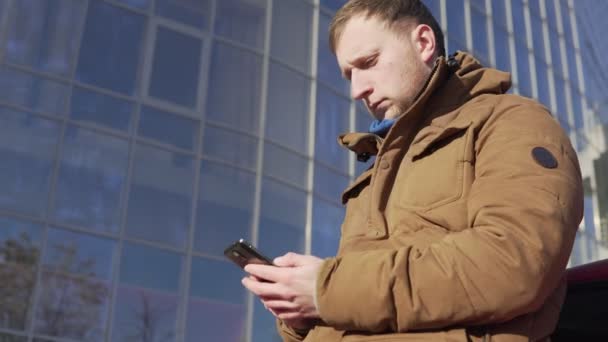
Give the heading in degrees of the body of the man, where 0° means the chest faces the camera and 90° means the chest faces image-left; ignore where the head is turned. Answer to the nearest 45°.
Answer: approximately 45°
